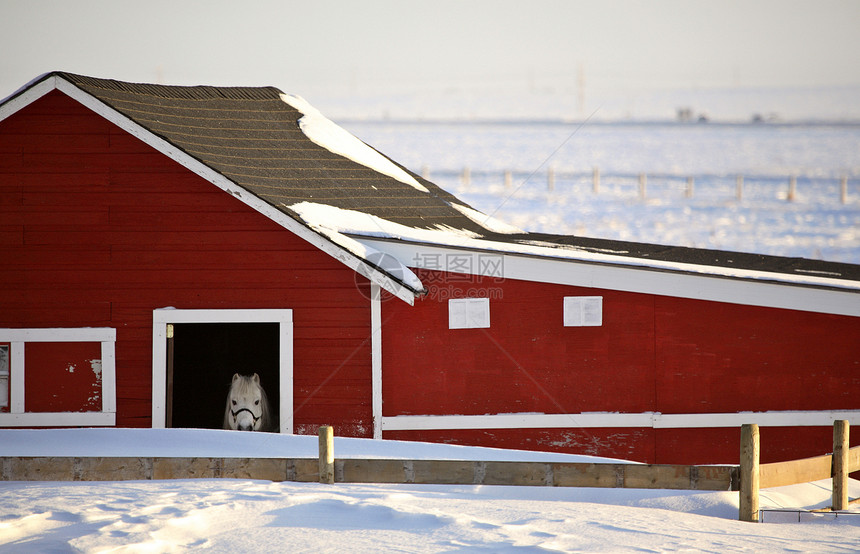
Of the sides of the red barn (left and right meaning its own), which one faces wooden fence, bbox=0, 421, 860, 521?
front

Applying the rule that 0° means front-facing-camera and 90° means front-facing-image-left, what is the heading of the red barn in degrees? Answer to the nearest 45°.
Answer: approximately 0°
